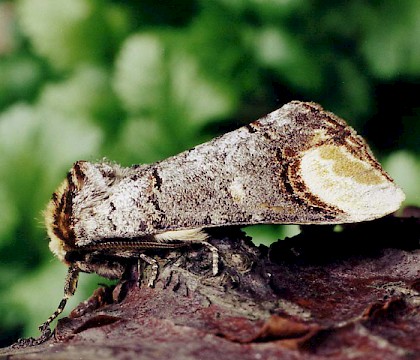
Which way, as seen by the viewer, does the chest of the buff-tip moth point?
to the viewer's left
